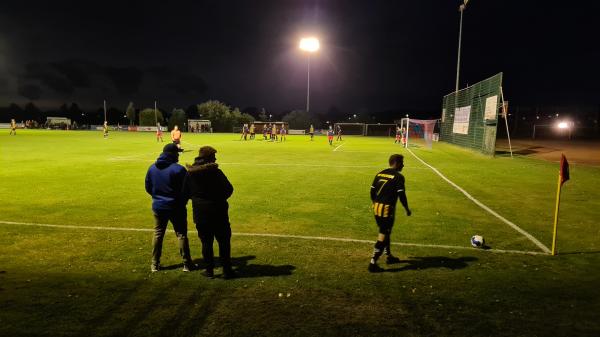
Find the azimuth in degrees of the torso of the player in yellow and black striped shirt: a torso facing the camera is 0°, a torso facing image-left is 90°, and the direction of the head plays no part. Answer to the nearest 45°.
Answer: approximately 225°

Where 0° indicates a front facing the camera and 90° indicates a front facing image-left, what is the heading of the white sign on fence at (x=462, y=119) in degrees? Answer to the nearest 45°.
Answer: approximately 45°

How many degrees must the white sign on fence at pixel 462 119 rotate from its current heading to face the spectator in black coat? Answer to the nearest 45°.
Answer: approximately 45° to its left

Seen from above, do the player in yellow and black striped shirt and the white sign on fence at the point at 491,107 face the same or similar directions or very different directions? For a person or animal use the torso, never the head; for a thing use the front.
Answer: very different directions

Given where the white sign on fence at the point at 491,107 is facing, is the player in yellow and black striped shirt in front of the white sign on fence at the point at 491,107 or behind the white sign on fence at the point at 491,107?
in front

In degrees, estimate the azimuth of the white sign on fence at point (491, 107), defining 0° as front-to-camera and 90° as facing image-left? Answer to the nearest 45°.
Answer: approximately 45°

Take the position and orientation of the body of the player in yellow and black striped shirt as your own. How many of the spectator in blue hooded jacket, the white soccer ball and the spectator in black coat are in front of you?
1

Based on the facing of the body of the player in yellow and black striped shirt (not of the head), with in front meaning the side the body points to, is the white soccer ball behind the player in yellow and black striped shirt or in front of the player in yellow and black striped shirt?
in front

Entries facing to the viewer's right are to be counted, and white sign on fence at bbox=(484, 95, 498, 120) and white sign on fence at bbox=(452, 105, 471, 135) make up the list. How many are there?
0

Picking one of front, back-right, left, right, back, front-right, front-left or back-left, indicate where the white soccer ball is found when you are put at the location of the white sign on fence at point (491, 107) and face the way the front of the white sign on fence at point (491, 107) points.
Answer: front-left
